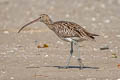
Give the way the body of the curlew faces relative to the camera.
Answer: to the viewer's left
